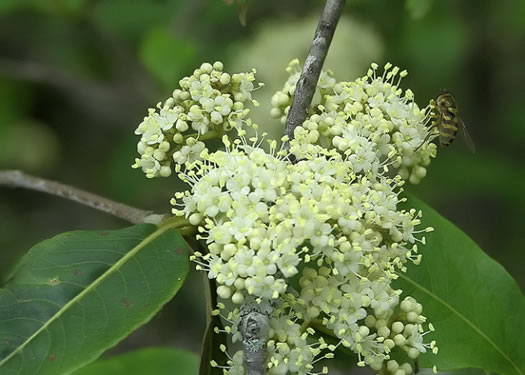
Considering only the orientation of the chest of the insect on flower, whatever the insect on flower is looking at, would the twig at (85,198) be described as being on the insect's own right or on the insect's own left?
on the insect's own left
